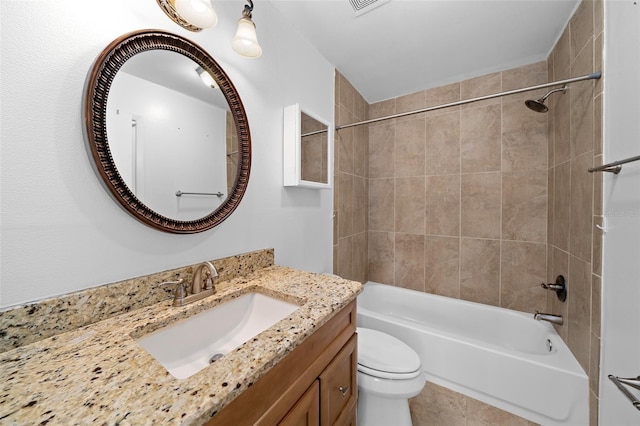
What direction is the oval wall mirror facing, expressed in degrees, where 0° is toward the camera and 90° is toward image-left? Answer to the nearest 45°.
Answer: approximately 315°

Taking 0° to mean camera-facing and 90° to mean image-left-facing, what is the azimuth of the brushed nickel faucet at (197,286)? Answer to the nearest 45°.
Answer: approximately 315°
